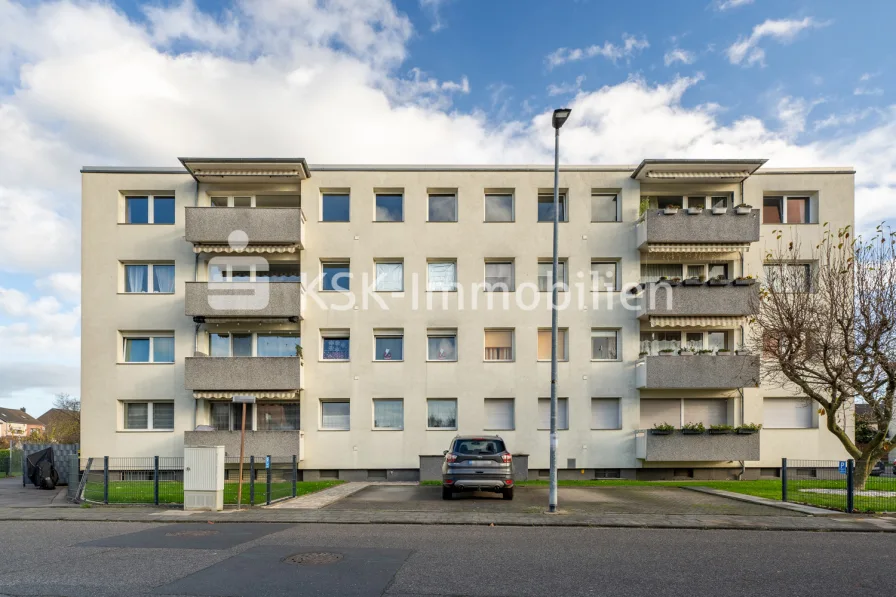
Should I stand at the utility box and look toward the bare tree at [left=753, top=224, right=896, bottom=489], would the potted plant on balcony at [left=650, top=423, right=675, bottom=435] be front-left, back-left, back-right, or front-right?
front-left

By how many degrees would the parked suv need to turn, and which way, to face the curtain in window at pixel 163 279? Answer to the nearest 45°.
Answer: approximately 45° to its left

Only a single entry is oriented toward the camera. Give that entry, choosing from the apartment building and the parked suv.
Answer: the apartment building

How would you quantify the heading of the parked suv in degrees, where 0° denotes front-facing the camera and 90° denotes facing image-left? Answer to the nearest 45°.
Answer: approximately 180°

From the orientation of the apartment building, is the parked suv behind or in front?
in front

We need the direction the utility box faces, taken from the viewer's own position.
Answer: facing the viewer

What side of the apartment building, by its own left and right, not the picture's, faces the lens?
front

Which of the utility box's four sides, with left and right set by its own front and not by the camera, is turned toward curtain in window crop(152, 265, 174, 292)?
back
